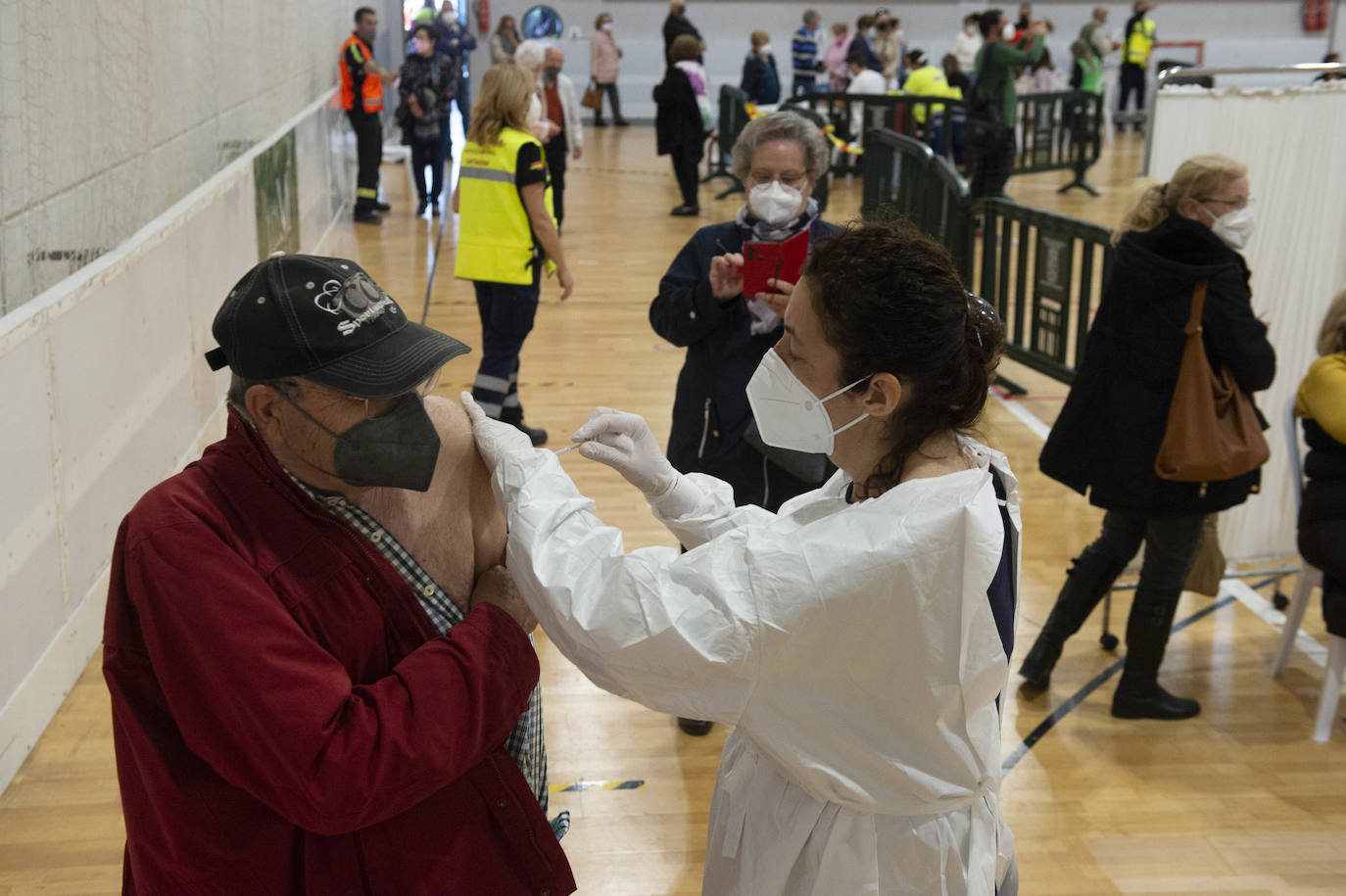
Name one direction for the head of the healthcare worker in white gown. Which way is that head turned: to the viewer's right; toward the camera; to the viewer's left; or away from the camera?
to the viewer's left

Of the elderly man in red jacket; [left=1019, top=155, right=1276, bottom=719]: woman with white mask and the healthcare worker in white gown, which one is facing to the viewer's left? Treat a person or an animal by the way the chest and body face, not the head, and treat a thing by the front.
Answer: the healthcare worker in white gown

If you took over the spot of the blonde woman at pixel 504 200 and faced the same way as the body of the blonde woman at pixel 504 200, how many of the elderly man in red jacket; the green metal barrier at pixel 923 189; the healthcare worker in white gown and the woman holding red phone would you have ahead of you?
1

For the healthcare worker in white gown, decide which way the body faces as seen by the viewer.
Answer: to the viewer's left

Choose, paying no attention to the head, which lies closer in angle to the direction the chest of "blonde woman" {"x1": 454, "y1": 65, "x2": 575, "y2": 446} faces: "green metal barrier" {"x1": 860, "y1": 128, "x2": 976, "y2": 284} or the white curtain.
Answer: the green metal barrier

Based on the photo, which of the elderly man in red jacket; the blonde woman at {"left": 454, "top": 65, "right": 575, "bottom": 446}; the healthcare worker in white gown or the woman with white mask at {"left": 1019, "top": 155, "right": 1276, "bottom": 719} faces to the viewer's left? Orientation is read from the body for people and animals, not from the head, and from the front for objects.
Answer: the healthcare worker in white gown

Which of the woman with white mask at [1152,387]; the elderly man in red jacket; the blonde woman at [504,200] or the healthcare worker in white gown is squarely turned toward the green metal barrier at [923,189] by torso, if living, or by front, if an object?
the blonde woman
